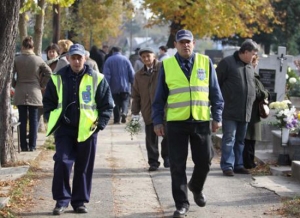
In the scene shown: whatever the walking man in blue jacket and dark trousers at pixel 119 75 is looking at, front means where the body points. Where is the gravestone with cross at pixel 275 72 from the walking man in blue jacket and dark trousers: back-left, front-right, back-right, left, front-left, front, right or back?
right

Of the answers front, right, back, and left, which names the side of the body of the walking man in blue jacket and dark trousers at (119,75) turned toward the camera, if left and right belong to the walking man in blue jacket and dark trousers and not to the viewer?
back

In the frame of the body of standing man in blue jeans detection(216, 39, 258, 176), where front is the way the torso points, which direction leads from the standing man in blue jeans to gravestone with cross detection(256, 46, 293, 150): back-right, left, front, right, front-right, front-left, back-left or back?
back-left

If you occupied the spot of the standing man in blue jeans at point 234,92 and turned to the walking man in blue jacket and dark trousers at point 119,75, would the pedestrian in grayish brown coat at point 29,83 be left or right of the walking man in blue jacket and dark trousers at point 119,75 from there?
left

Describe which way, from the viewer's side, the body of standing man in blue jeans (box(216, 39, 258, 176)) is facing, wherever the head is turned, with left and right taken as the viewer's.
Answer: facing the viewer and to the right of the viewer

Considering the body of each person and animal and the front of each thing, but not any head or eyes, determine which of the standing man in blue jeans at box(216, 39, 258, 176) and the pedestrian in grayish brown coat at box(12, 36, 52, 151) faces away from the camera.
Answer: the pedestrian in grayish brown coat

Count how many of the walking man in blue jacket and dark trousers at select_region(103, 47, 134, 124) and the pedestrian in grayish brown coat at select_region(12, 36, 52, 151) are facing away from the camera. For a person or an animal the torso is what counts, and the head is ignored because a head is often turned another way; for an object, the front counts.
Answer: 2

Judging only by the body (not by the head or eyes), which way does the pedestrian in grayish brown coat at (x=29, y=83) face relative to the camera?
away from the camera

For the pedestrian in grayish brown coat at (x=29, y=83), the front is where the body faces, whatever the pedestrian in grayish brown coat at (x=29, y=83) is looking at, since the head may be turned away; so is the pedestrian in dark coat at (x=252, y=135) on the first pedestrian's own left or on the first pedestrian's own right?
on the first pedestrian's own right
